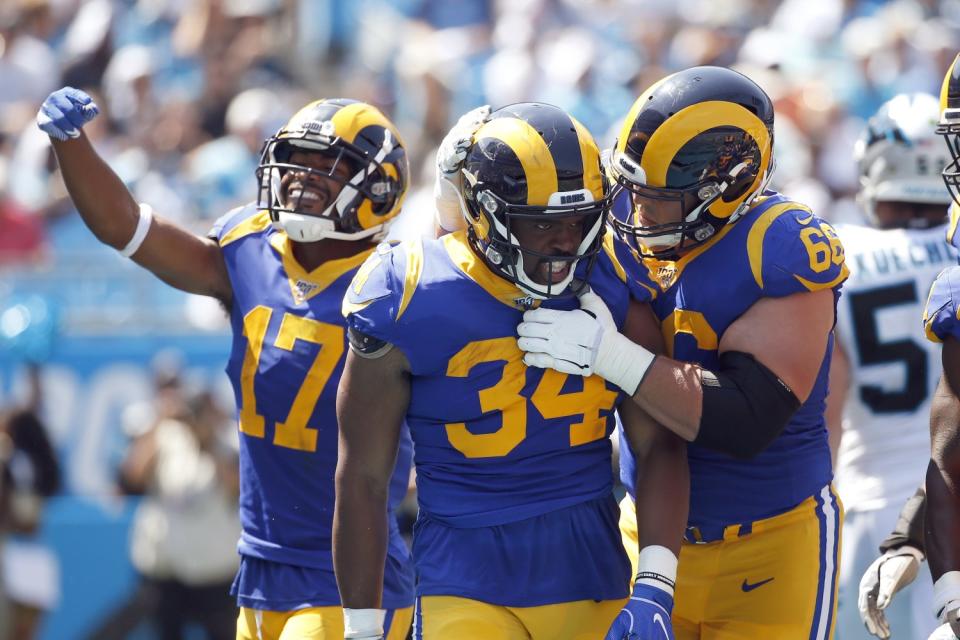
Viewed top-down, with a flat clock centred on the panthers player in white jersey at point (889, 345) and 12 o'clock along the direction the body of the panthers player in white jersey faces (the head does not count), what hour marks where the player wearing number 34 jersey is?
The player wearing number 34 jersey is roughly at 7 o'clock from the panthers player in white jersey.

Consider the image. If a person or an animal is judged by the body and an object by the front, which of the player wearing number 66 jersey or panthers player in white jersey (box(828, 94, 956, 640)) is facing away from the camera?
the panthers player in white jersey

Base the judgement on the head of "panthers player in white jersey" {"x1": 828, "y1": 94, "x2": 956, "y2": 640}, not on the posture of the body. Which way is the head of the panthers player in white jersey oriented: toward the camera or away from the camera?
away from the camera

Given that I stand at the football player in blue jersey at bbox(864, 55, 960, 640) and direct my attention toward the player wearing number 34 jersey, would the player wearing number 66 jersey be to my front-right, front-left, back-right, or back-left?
front-right

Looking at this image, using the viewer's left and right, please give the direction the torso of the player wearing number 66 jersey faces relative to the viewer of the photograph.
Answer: facing the viewer and to the left of the viewer

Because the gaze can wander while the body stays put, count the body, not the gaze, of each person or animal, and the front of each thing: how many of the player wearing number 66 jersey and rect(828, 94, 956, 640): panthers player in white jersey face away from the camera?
1

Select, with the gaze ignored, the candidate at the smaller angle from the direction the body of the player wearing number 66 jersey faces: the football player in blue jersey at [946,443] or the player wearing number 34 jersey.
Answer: the player wearing number 34 jersey

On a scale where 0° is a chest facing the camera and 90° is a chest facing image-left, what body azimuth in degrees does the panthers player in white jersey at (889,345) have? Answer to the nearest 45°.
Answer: approximately 180°

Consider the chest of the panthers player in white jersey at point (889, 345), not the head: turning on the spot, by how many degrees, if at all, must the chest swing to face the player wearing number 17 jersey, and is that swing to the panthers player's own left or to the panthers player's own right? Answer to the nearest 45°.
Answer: approximately 135° to the panthers player's own left

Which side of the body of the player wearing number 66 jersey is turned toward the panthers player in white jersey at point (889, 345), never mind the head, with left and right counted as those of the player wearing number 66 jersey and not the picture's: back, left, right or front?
back

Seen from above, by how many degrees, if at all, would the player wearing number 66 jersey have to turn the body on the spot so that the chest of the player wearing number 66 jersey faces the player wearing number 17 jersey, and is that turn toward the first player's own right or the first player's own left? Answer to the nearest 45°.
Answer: approximately 45° to the first player's own right

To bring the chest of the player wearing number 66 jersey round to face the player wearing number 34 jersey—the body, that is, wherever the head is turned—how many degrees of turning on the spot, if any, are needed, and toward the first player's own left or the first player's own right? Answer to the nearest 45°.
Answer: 0° — they already face them

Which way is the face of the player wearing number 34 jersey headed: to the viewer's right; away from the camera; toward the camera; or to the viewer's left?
toward the camera
